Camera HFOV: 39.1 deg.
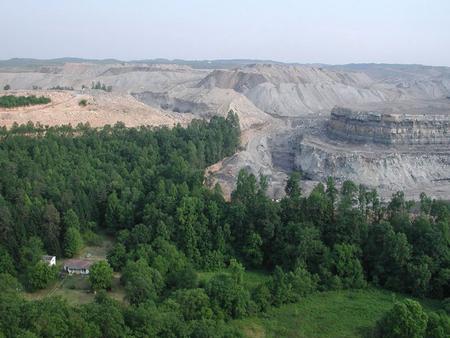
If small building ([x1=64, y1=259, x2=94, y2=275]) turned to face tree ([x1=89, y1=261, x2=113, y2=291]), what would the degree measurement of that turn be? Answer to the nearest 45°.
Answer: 0° — it already faces it

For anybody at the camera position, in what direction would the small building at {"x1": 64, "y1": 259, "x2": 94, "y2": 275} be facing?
facing the viewer

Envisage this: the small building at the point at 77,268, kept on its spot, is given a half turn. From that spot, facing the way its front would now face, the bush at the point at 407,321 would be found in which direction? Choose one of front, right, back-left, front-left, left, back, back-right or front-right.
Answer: back-right

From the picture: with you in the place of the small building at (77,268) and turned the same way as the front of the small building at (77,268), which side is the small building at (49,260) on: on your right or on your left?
on your right

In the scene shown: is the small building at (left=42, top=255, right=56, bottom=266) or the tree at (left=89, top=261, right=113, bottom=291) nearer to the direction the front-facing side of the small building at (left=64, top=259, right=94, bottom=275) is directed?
the tree
